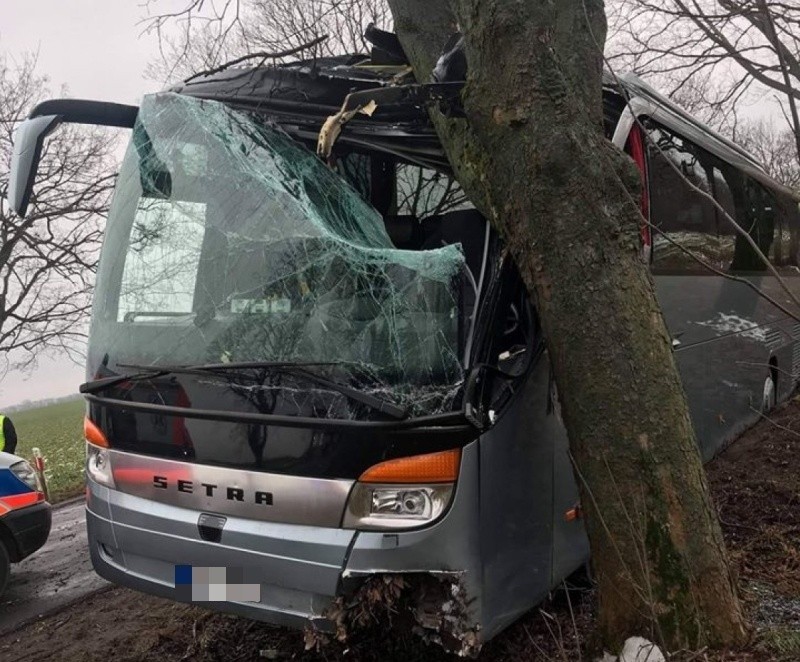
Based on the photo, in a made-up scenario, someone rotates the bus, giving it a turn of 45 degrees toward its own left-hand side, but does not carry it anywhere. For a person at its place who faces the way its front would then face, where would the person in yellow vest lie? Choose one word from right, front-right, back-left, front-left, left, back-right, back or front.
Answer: back-right

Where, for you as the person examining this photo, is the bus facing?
facing the viewer and to the left of the viewer
